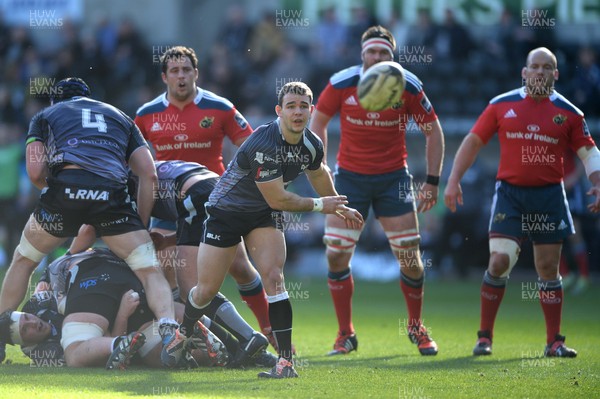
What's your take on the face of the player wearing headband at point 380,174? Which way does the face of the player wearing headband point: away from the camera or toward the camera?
toward the camera

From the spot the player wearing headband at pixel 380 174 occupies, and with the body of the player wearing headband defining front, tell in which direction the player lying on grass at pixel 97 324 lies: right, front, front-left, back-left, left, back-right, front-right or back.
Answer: front-right

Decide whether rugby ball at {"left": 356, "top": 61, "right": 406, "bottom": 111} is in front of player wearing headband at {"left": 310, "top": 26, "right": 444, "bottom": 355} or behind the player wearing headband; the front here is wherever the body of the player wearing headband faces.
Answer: in front

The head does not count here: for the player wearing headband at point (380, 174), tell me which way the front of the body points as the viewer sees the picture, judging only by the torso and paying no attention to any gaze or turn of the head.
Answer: toward the camera

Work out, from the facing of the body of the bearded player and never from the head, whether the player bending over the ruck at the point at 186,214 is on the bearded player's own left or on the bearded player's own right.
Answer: on the bearded player's own right
